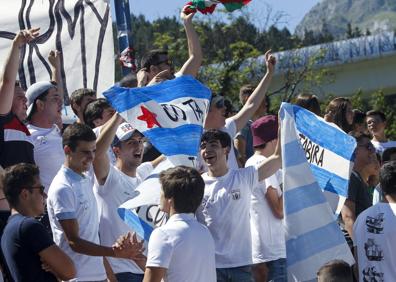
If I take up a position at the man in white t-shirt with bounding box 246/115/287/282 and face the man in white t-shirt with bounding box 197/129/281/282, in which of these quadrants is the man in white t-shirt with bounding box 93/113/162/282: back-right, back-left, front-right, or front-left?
front-right

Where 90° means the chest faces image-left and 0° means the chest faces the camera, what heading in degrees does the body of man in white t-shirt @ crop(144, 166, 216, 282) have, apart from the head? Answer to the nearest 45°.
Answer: approximately 135°

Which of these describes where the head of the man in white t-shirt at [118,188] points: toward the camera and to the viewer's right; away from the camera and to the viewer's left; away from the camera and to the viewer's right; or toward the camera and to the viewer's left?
toward the camera and to the viewer's right

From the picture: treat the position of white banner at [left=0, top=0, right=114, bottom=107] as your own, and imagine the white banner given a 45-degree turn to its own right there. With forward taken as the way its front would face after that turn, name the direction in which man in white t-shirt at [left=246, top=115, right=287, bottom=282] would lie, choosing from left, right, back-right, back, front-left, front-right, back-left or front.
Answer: left

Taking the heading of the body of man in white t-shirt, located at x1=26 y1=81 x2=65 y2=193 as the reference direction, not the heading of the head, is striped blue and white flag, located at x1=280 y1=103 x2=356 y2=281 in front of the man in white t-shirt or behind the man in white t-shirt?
in front

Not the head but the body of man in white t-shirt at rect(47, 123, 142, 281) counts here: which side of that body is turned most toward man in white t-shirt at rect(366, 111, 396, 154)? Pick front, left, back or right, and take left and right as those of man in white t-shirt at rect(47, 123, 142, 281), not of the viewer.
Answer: left

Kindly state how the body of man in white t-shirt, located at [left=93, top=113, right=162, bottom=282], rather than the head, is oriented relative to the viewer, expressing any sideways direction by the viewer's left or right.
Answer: facing the viewer and to the right of the viewer

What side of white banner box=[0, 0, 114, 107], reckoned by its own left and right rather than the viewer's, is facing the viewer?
front

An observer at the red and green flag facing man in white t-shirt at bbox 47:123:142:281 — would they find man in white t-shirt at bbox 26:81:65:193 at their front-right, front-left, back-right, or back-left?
front-right

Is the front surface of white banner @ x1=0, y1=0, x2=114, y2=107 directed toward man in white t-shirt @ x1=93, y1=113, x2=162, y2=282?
yes
